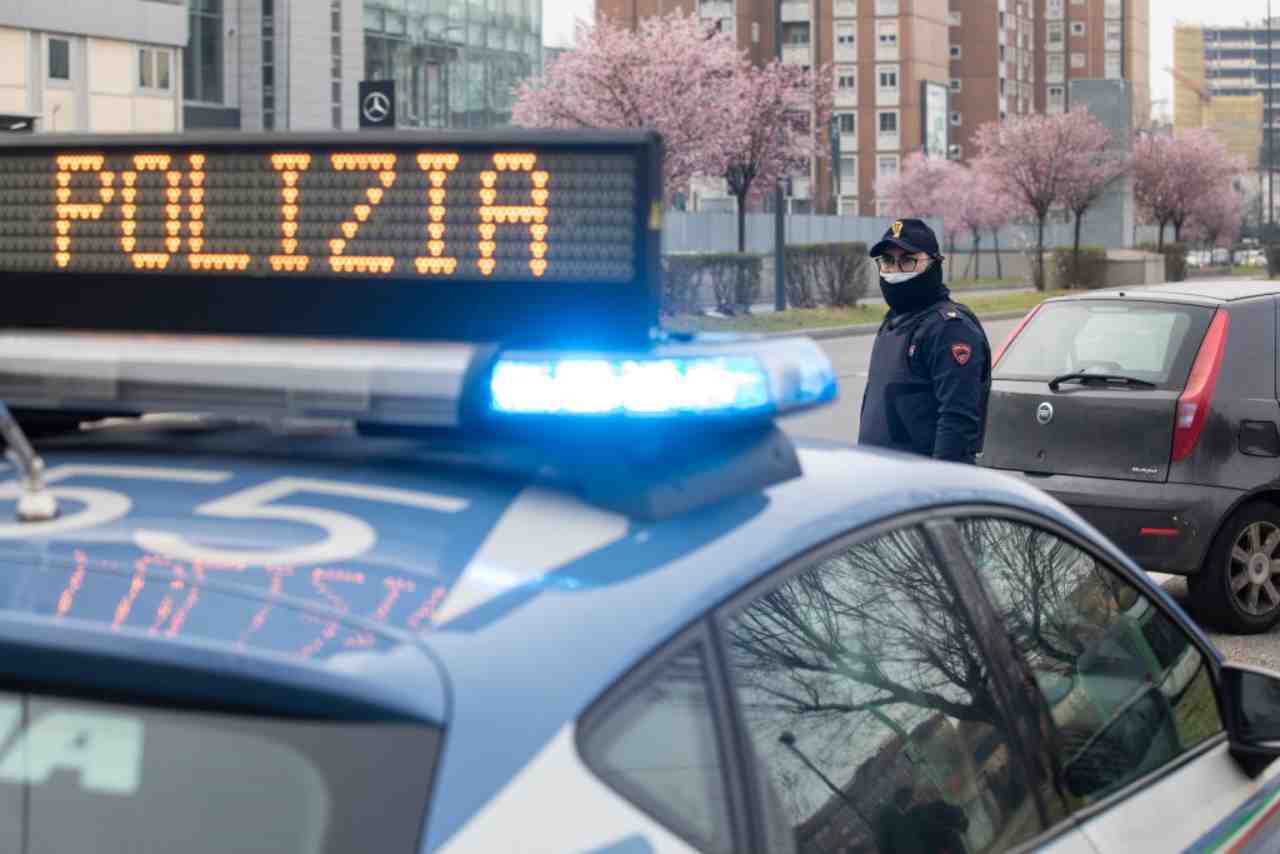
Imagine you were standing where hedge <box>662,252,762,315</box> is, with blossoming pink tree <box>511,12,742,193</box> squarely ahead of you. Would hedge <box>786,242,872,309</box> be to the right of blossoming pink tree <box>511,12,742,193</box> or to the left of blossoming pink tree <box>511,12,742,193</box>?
right

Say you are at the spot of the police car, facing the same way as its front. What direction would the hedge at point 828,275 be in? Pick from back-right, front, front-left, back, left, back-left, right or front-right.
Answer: front-left

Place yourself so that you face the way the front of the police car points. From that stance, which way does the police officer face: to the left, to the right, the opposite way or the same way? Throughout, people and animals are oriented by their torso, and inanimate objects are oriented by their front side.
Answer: the opposite way

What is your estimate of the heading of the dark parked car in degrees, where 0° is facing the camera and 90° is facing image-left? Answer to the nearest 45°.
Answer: approximately 225°

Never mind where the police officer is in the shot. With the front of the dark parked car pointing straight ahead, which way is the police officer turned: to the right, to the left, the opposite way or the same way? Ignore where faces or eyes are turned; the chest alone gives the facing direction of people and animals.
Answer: the opposite way

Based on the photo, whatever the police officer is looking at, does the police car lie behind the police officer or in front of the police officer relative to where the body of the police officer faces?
in front

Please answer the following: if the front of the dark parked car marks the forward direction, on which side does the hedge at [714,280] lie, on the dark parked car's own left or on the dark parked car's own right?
on the dark parked car's own left

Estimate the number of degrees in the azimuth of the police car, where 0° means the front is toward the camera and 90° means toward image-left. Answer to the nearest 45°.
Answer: approximately 225°

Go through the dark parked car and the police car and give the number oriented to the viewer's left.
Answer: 0

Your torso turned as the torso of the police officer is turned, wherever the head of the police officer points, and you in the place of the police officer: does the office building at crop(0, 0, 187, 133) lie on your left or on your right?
on your right

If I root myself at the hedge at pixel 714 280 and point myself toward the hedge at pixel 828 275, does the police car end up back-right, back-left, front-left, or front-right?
back-right
